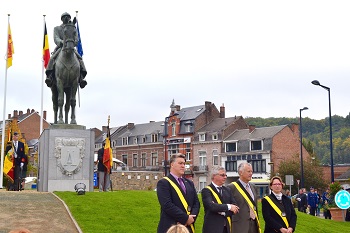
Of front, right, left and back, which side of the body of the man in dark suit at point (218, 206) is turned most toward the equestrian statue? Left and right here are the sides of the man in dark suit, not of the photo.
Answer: back

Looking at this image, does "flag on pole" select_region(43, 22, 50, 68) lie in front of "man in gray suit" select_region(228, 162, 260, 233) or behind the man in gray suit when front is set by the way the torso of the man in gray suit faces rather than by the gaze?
behind

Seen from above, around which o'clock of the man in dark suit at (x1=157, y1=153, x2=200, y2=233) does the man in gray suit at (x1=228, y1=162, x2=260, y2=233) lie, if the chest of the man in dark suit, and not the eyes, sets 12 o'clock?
The man in gray suit is roughly at 9 o'clock from the man in dark suit.

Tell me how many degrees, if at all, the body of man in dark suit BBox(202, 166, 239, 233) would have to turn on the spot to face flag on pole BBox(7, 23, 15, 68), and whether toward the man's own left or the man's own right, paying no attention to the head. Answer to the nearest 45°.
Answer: approximately 180°
